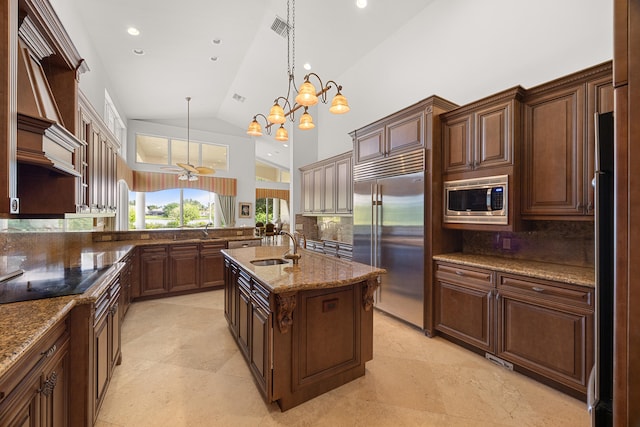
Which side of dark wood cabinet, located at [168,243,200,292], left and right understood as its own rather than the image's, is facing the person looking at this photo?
front

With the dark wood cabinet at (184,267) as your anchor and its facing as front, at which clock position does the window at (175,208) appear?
The window is roughly at 6 o'clock from the dark wood cabinet.

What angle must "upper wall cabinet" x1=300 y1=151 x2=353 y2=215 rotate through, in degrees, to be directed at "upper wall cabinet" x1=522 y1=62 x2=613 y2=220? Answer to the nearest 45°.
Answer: approximately 90° to its left

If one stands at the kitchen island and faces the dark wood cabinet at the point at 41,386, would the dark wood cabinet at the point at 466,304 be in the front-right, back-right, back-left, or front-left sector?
back-left

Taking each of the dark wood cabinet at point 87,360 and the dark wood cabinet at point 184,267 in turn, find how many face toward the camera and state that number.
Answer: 1

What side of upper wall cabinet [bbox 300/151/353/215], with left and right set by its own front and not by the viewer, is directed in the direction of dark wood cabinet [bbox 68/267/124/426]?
front

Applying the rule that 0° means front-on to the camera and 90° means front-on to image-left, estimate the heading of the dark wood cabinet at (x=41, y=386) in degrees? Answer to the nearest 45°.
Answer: approximately 315°

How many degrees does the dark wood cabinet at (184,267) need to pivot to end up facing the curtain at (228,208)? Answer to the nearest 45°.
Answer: approximately 180°

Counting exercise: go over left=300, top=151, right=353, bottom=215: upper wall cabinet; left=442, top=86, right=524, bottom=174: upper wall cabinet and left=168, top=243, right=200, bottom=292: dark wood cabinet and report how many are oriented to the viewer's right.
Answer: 0

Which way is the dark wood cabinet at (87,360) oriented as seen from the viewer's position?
to the viewer's right

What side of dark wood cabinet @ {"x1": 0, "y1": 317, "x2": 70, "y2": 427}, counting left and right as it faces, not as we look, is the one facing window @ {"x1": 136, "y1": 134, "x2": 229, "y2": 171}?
left

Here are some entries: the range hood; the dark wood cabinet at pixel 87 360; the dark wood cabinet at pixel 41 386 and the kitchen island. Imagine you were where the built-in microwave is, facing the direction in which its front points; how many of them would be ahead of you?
4

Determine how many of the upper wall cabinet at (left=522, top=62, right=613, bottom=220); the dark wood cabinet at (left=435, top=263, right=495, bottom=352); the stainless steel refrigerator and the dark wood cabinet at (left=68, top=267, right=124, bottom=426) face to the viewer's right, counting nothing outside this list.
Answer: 1

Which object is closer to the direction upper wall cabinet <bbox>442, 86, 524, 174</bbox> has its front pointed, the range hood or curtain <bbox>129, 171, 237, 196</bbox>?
the range hood

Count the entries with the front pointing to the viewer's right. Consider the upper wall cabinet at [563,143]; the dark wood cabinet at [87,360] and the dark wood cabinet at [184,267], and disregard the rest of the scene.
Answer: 1

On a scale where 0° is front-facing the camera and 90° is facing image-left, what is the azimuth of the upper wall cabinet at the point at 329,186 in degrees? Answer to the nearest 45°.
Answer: approximately 45°

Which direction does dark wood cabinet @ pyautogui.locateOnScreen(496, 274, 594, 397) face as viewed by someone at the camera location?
facing the viewer and to the left of the viewer

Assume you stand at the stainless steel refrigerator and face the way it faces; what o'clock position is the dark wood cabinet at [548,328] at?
The dark wood cabinet is roughly at 9 o'clock from the stainless steel refrigerator.

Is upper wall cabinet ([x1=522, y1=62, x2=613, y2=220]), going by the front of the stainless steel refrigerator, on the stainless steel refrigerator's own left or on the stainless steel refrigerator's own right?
on the stainless steel refrigerator's own left

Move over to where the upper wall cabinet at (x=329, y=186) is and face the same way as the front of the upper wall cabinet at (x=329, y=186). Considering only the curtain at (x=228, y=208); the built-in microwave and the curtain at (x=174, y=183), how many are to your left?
1
